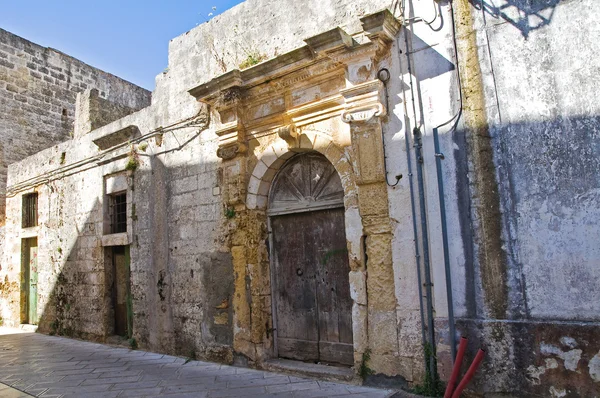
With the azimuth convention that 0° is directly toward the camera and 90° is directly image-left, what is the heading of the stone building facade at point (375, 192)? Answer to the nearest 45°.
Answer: approximately 45°

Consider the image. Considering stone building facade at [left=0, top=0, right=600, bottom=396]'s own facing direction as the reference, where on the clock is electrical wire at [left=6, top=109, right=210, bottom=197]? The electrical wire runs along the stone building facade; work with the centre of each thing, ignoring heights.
The electrical wire is roughly at 3 o'clock from the stone building facade.

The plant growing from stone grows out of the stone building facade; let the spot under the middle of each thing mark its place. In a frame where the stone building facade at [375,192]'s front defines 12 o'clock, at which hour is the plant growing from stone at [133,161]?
The plant growing from stone is roughly at 3 o'clock from the stone building facade.
